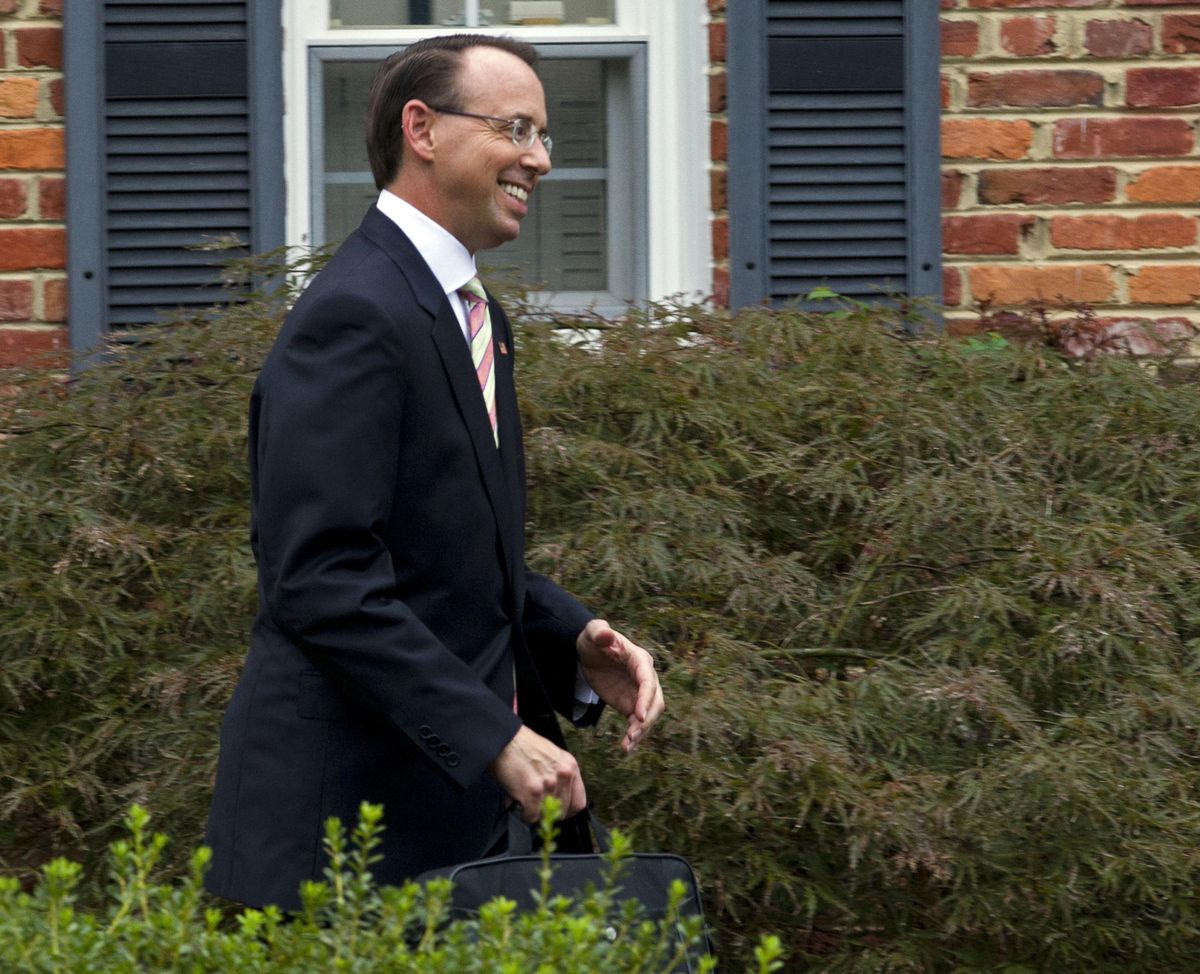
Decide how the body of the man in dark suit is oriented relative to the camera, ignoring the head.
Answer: to the viewer's right

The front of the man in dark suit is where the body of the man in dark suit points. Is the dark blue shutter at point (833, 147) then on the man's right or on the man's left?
on the man's left

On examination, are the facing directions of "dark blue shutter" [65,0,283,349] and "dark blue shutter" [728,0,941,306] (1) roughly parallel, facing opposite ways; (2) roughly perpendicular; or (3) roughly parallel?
roughly parallel

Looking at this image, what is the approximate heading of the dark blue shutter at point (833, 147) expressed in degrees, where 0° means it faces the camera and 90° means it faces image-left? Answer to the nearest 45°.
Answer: approximately 0°

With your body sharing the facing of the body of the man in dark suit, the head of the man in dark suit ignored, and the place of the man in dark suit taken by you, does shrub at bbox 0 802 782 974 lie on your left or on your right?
on your right

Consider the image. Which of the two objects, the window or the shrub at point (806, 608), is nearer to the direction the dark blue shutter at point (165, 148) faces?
the shrub

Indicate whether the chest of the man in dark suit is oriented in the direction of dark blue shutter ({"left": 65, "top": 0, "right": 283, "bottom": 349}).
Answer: no

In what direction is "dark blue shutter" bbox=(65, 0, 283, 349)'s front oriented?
toward the camera

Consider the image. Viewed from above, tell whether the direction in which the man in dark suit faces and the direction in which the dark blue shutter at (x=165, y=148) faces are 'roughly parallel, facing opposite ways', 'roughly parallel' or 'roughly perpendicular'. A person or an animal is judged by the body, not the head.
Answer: roughly perpendicular

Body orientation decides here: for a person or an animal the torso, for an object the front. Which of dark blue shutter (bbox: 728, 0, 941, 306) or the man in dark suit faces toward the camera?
the dark blue shutter

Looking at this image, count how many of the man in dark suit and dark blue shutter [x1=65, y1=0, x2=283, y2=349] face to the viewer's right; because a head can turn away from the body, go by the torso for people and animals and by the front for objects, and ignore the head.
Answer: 1

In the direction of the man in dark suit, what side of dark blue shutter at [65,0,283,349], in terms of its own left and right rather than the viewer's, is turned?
front

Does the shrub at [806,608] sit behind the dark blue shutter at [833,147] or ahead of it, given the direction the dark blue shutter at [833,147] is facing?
ahead

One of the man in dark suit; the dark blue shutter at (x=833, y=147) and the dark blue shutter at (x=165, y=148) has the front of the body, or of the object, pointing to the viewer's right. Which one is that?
the man in dark suit
